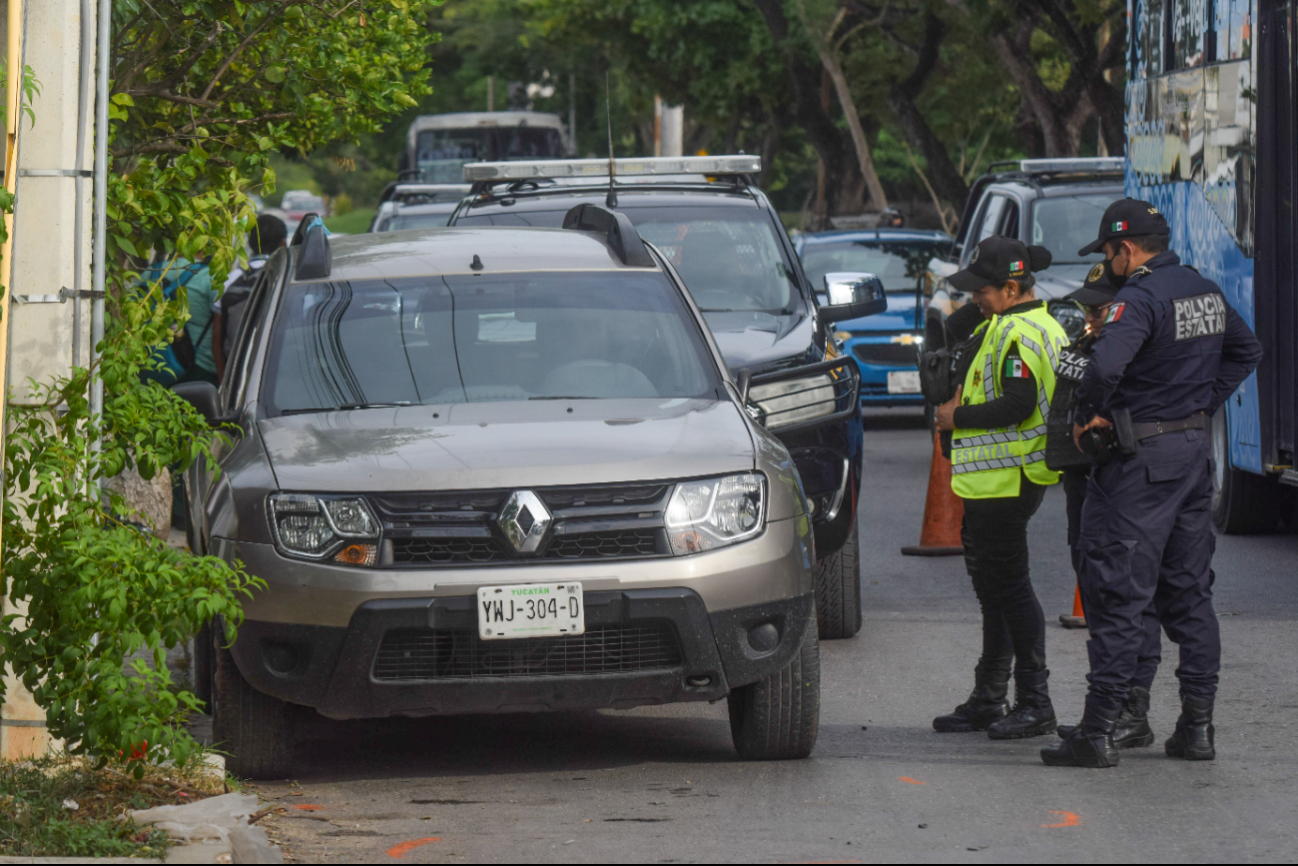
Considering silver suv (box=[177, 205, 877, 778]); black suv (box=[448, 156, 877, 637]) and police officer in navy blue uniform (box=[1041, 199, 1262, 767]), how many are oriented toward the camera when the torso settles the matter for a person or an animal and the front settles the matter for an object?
2

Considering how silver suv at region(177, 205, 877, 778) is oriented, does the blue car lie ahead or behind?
behind

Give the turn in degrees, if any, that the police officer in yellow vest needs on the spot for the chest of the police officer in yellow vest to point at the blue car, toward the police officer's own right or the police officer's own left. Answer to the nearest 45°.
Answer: approximately 90° to the police officer's own right

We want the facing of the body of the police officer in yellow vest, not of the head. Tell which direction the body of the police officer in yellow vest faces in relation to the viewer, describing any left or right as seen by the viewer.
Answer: facing to the left of the viewer

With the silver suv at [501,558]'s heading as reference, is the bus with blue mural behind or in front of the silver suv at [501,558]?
behind

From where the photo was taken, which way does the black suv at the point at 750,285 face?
toward the camera

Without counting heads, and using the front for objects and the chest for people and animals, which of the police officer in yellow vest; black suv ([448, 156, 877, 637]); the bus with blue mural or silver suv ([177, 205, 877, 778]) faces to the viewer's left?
the police officer in yellow vest

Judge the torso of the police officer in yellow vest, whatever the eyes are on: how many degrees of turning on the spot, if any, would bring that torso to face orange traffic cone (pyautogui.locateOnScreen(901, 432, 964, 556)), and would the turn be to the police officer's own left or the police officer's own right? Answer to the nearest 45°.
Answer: approximately 90° to the police officer's own right

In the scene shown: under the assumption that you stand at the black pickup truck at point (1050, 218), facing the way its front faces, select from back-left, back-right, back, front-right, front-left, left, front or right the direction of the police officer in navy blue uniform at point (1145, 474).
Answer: front-right

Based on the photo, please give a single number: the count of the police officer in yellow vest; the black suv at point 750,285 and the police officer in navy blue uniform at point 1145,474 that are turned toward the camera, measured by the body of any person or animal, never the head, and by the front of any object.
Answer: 1

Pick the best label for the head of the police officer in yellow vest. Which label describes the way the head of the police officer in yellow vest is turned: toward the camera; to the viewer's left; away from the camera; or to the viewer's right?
to the viewer's left

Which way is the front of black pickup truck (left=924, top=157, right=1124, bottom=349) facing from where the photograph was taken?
facing the viewer and to the right of the viewer
